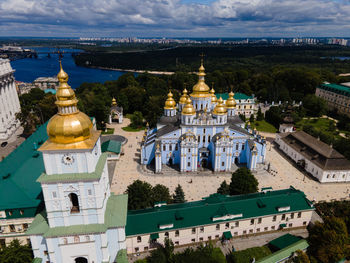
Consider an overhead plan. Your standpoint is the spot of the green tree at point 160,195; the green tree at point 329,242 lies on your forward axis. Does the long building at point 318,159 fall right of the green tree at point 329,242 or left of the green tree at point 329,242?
left

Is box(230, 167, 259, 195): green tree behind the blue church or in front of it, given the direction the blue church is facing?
in front

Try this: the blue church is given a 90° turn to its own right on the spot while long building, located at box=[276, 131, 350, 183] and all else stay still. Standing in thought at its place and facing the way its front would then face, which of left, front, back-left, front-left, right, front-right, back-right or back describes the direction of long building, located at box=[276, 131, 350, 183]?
back

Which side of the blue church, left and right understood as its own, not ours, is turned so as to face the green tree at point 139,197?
front

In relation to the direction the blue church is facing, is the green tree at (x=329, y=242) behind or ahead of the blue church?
ahead

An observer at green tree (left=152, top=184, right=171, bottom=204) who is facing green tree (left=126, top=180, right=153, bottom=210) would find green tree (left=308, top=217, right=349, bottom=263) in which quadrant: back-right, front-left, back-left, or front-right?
back-left

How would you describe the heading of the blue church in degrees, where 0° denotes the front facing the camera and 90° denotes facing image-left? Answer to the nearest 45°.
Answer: approximately 0°
